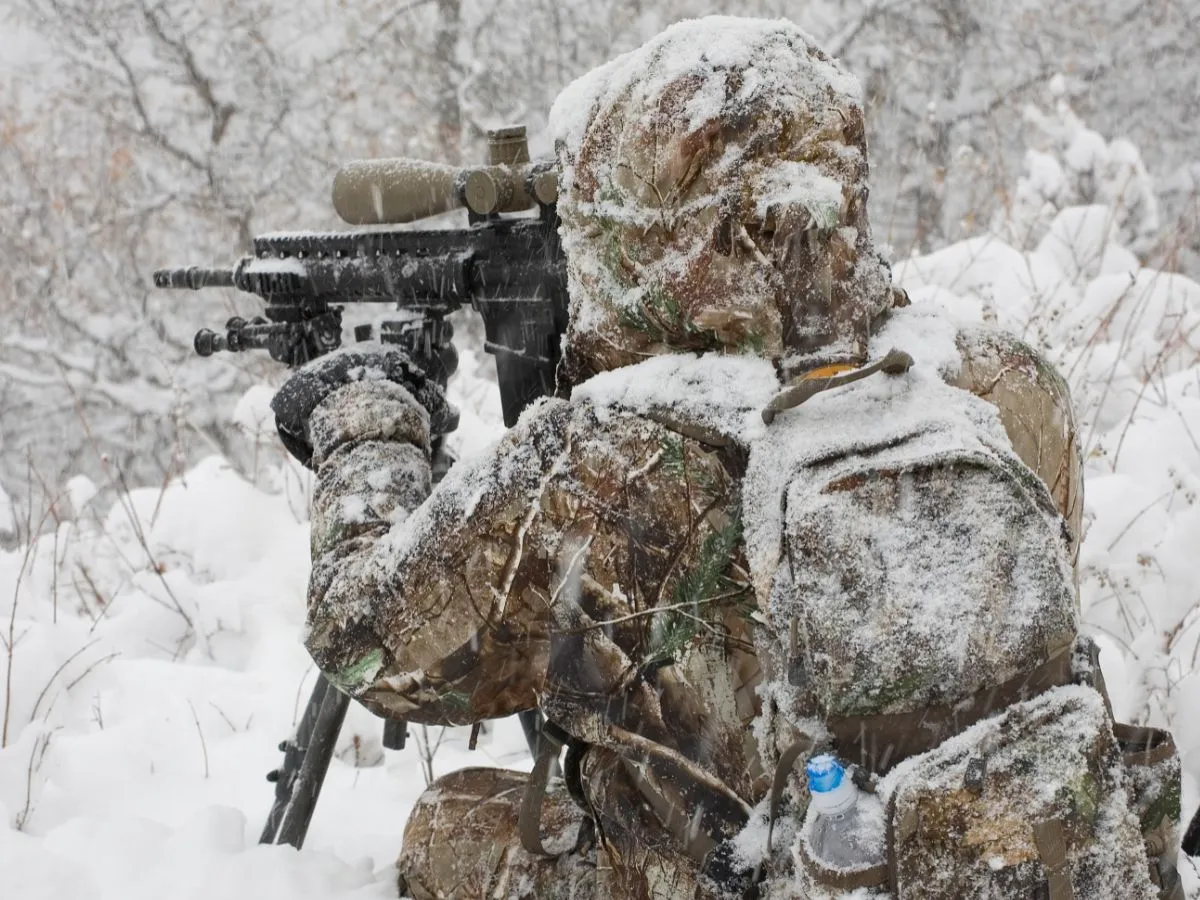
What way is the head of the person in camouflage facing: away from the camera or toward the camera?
away from the camera

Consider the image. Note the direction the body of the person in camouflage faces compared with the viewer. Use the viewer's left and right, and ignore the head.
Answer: facing away from the viewer and to the left of the viewer
